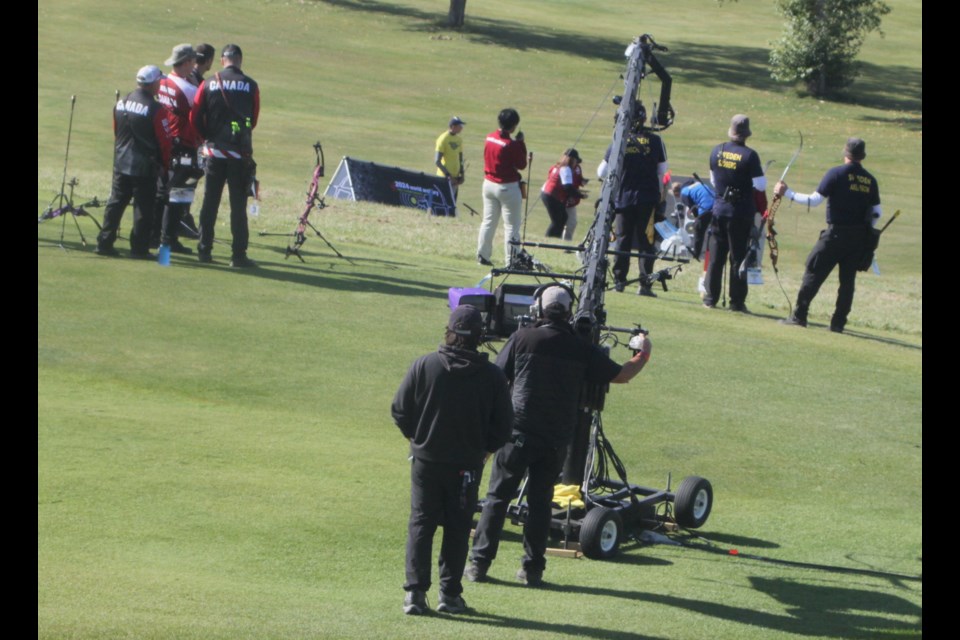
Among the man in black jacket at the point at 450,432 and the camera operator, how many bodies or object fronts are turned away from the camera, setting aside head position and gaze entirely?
2

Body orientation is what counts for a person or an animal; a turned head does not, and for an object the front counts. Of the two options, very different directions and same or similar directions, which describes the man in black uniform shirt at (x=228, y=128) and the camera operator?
same or similar directions

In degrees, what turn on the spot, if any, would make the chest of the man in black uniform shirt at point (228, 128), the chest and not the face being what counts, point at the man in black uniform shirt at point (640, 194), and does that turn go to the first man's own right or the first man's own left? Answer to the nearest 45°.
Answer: approximately 90° to the first man's own right

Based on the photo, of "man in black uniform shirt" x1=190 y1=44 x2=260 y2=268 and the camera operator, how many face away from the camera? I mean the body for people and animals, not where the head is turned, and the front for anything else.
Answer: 2

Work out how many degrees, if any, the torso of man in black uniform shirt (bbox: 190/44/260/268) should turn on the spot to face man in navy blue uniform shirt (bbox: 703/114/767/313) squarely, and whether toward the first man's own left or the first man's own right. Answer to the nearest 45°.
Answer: approximately 90° to the first man's own right

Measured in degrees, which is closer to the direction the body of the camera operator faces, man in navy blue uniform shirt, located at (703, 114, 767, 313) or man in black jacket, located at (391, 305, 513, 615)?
the man in navy blue uniform shirt

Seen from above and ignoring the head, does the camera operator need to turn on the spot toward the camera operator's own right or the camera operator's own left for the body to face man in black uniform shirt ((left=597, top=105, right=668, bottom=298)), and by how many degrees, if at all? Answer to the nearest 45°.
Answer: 0° — they already face them

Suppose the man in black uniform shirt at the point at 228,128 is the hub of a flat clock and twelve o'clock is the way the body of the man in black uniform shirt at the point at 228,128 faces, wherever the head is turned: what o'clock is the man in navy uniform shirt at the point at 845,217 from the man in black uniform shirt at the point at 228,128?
the man in navy uniform shirt at the point at 845,217 is roughly at 3 o'clock from the man in black uniform shirt at the point at 228,128.

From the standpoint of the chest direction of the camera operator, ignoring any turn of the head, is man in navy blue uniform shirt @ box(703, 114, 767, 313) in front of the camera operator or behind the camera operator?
in front

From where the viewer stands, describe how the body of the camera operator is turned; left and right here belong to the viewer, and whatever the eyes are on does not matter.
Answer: facing away from the viewer

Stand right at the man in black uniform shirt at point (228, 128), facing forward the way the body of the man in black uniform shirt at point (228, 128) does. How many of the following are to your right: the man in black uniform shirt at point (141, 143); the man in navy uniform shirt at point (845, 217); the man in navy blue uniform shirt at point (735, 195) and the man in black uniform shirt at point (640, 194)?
3

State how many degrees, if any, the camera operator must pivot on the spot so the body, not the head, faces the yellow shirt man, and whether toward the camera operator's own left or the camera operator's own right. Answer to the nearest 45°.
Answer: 0° — they already face them

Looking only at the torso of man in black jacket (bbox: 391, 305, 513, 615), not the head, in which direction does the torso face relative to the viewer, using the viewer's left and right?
facing away from the viewer

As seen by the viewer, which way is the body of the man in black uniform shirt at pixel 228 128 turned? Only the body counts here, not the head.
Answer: away from the camera
